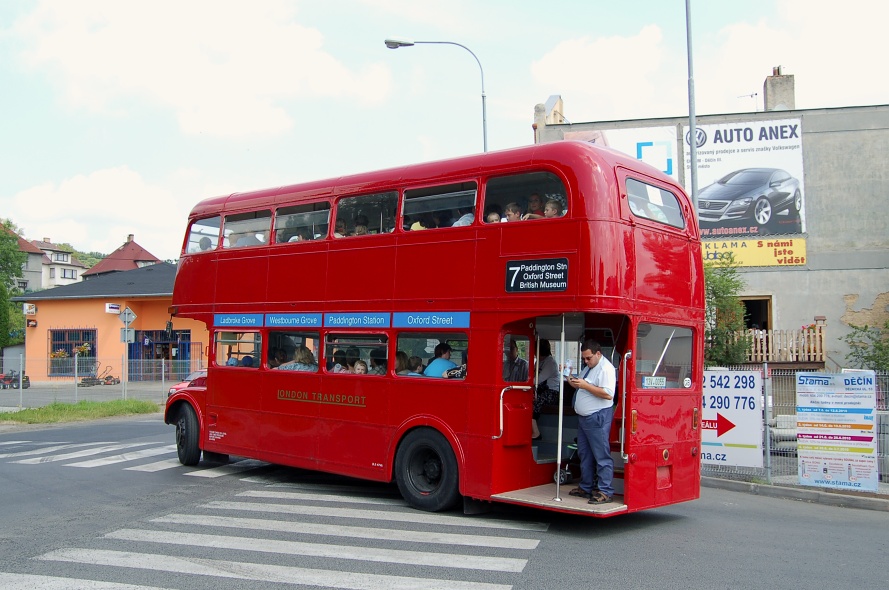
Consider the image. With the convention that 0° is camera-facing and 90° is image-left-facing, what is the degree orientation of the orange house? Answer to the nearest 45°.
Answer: approximately 0°

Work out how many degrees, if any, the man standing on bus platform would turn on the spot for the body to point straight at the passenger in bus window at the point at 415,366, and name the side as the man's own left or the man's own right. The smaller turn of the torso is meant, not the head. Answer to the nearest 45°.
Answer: approximately 45° to the man's own right

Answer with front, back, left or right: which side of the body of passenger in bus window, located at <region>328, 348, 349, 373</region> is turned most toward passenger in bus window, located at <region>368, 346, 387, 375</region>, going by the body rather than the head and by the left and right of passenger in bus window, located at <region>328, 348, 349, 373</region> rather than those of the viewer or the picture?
back

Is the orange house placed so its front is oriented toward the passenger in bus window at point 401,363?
yes

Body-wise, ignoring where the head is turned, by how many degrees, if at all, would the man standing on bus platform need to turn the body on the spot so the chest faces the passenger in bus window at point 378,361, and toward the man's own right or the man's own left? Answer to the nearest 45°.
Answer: approximately 45° to the man's own right

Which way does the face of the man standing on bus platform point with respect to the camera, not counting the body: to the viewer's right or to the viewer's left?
to the viewer's left

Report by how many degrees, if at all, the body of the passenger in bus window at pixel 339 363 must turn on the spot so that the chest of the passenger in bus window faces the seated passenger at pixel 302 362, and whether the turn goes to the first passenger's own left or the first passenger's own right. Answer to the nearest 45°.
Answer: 0° — they already face them

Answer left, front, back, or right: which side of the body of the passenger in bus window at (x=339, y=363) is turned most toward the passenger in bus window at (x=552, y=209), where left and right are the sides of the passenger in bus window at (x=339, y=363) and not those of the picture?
back
